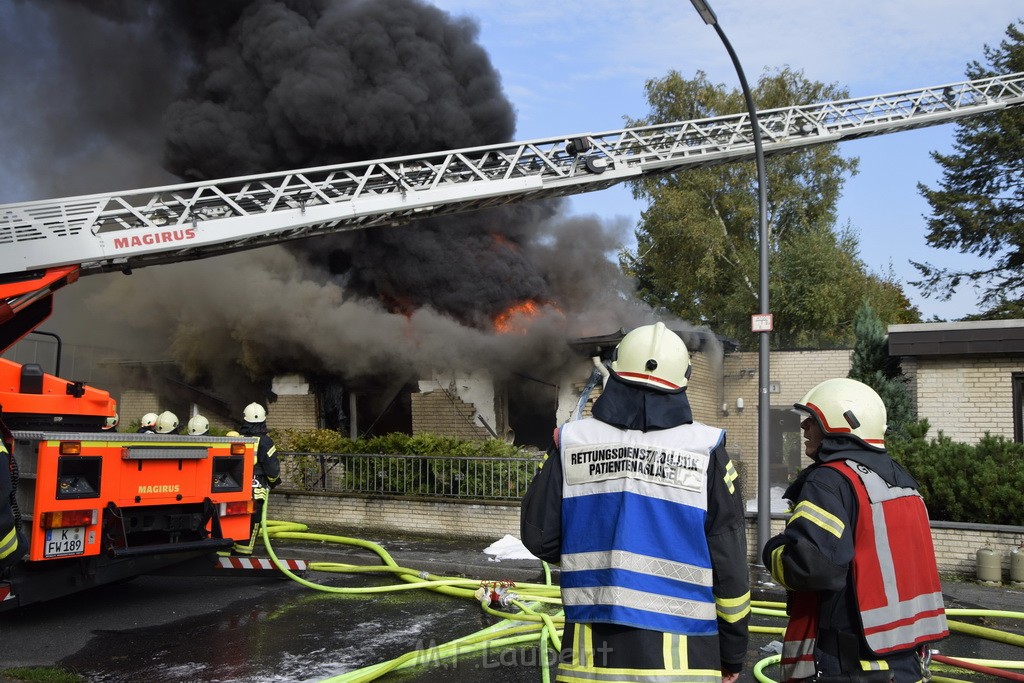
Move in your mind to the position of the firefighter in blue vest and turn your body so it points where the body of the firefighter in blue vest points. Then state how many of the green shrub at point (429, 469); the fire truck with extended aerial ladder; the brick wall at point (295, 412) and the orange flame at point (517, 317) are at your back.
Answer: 0

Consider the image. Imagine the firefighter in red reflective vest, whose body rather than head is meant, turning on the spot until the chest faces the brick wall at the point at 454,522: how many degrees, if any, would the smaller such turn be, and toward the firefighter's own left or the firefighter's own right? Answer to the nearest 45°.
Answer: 0° — they already face it

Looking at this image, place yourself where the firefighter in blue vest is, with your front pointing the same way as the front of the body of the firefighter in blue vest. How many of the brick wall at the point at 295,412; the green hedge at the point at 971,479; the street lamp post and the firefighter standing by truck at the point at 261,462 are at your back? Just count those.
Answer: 0

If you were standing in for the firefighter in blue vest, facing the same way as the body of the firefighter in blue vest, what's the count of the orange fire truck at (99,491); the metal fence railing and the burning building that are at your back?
0

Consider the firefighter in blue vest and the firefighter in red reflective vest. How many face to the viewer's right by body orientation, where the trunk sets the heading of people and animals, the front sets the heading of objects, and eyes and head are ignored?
0

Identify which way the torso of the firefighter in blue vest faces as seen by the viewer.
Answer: away from the camera

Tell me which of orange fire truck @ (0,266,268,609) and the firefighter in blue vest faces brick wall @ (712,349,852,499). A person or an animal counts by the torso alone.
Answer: the firefighter in blue vest

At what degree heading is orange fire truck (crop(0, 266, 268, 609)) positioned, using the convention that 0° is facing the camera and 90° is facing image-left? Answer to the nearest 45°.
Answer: approximately 135°

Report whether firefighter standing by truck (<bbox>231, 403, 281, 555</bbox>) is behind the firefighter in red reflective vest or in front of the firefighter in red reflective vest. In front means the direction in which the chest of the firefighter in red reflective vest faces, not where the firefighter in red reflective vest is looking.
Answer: in front

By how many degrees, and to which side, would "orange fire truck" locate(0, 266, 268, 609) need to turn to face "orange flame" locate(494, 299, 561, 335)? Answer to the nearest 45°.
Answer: approximately 90° to its right

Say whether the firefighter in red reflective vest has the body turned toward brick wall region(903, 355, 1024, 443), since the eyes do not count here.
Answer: no

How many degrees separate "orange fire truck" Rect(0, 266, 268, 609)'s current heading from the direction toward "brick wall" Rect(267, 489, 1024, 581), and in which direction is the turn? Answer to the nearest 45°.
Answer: approximately 90° to its right

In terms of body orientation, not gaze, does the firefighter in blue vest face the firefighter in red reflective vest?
no

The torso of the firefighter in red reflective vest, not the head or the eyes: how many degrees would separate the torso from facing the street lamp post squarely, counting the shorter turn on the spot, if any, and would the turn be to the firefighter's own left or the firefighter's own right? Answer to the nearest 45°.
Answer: approximately 45° to the firefighter's own right

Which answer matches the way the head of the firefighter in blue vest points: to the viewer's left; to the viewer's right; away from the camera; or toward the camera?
away from the camera
